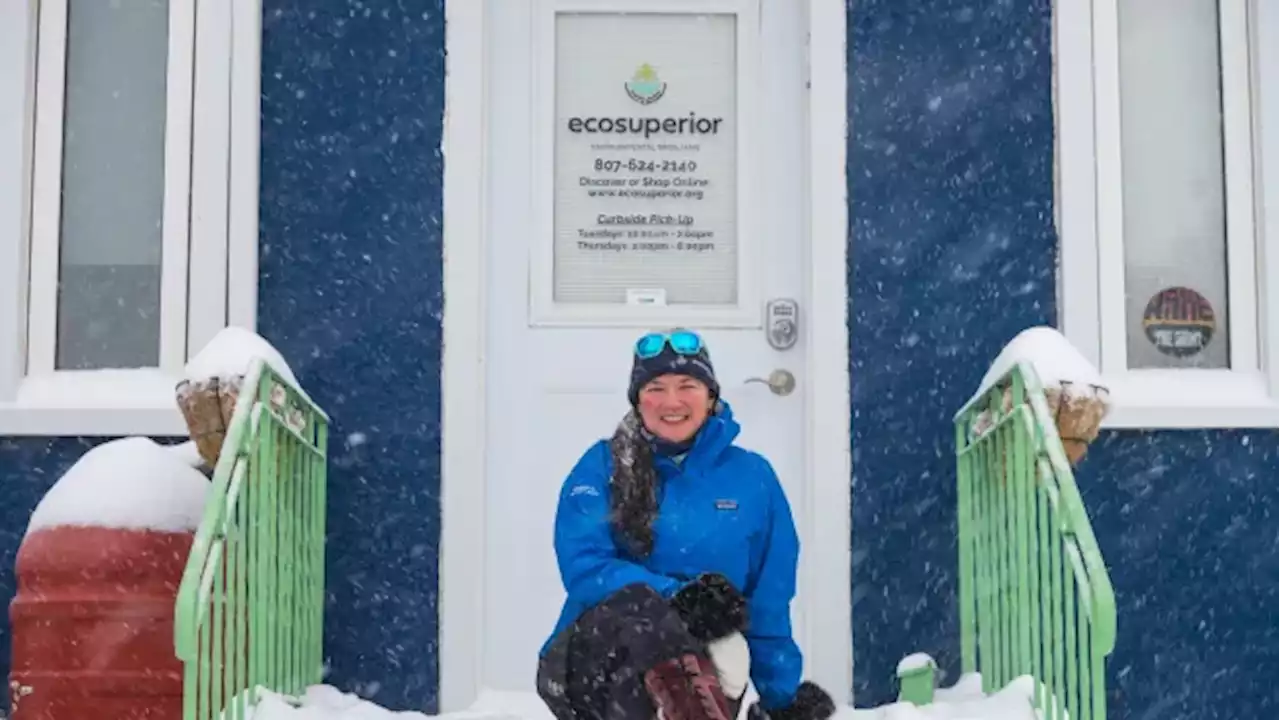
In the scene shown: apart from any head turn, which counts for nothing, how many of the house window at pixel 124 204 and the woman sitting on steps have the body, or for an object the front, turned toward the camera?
2

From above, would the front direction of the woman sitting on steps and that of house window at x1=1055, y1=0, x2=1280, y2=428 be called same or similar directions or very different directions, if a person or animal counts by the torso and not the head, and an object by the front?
same or similar directions

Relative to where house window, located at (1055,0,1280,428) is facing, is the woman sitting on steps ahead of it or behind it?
ahead

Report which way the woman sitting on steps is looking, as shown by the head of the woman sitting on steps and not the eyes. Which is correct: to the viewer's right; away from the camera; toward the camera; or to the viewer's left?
toward the camera

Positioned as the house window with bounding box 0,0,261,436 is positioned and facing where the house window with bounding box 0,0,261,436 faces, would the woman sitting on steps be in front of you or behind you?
in front

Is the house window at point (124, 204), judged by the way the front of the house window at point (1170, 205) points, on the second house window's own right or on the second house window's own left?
on the second house window's own right

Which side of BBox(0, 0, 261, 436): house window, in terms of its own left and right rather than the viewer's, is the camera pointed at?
front

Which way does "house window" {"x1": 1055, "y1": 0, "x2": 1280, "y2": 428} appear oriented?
toward the camera

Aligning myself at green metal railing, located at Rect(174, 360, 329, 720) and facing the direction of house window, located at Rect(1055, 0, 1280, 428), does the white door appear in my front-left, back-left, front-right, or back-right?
front-left

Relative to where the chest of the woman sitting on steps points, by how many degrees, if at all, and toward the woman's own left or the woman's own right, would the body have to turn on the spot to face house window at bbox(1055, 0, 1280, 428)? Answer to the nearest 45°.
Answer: approximately 135° to the woman's own left

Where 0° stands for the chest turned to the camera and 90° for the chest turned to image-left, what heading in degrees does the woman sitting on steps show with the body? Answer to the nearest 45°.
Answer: approximately 0°
